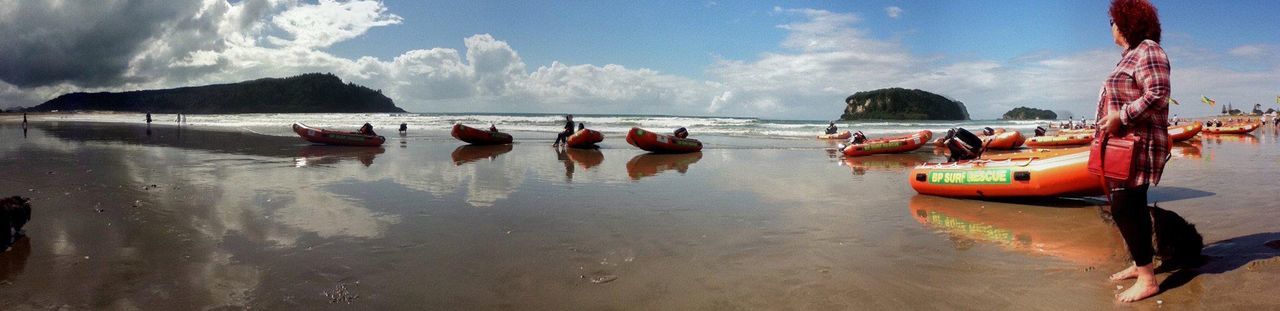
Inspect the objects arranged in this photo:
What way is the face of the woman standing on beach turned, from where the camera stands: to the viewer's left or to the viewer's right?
to the viewer's left

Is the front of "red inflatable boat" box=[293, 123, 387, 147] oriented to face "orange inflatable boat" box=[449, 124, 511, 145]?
no

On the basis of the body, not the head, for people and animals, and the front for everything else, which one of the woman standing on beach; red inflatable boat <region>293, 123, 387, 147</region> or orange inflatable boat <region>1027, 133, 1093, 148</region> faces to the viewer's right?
orange inflatable boat <region>1027, 133, 1093, 148</region>

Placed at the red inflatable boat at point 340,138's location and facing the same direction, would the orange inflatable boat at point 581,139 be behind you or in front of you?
behind

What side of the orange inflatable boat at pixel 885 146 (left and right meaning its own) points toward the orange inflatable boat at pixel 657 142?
back

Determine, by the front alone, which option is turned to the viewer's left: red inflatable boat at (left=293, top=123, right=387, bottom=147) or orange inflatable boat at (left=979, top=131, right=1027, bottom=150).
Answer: red inflatable boat at (left=293, top=123, right=387, bottom=147)

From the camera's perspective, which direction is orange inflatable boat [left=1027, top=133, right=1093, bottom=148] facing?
to the viewer's right

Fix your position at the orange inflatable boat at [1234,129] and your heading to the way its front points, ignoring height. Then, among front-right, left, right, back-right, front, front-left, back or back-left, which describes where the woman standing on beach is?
right

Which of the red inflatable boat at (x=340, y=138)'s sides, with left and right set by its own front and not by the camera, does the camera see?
left

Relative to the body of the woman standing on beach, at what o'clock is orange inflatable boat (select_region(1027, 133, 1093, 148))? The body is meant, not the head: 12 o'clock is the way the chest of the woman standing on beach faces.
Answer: The orange inflatable boat is roughly at 3 o'clock from the woman standing on beach.

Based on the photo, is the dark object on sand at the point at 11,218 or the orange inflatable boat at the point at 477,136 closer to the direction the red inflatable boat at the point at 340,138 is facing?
the dark object on sand

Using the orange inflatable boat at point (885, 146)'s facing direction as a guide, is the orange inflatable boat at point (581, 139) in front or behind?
behind

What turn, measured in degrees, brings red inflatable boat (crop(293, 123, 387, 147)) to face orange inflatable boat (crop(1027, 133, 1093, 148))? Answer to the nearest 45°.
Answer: approximately 180°

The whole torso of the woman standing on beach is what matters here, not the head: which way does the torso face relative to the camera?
to the viewer's left

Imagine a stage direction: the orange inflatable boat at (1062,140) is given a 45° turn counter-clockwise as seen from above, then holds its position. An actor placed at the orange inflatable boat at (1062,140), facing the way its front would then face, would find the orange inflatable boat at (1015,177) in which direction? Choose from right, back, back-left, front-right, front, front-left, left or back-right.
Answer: back-right
